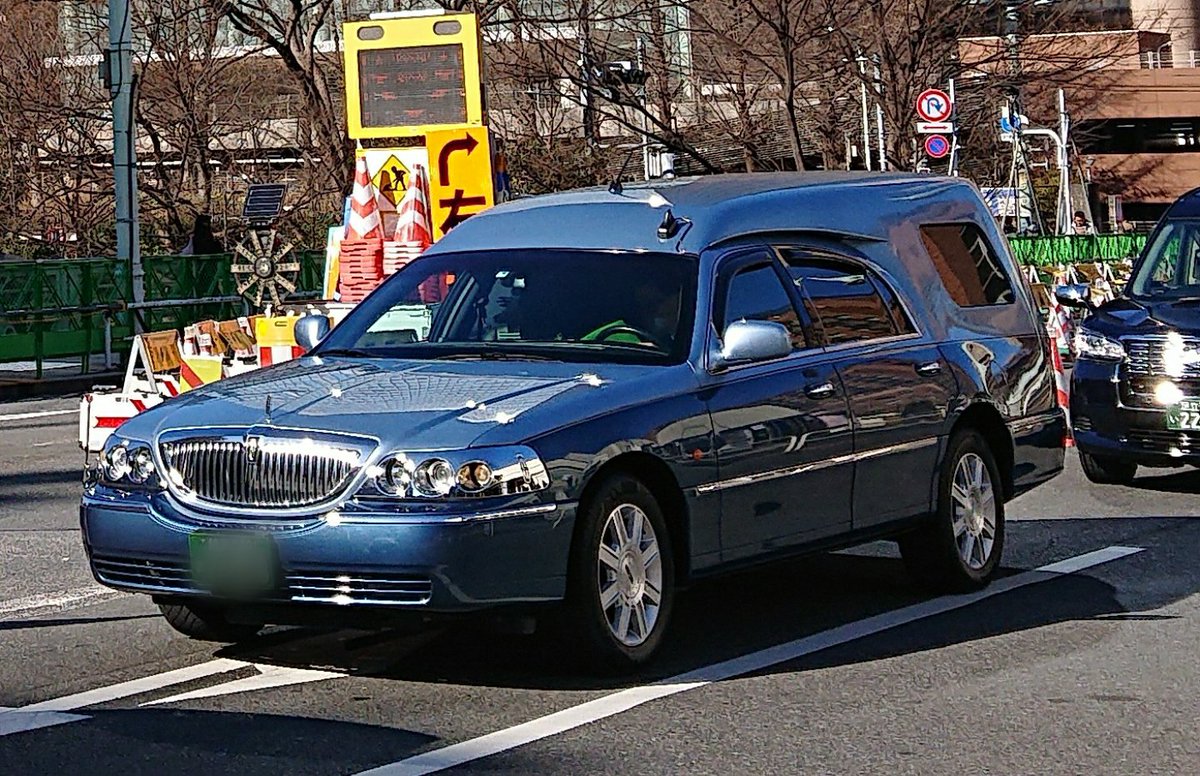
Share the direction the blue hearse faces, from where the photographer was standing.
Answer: facing the viewer and to the left of the viewer

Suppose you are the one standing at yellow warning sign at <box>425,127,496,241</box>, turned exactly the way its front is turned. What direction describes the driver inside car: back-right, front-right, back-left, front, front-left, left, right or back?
front

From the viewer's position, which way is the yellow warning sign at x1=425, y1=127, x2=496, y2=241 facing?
facing the viewer

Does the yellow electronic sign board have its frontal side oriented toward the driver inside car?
yes

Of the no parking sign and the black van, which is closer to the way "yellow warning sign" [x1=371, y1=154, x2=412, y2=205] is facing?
the black van

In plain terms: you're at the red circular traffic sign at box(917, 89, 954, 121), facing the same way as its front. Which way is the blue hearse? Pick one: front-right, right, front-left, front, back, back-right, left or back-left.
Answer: front

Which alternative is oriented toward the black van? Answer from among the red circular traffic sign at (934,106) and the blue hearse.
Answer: the red circular traffic sign

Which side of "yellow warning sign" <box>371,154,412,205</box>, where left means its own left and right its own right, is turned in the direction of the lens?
front

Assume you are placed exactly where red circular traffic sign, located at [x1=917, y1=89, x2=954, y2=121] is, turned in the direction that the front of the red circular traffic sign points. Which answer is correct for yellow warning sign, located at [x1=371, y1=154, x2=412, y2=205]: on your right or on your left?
on your right

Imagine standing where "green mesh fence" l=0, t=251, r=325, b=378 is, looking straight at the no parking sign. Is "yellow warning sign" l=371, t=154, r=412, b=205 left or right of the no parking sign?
right

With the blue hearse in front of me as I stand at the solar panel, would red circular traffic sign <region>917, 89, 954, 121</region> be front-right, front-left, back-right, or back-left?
front-left

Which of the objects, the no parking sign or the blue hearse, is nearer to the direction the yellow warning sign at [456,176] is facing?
the blue hearse
